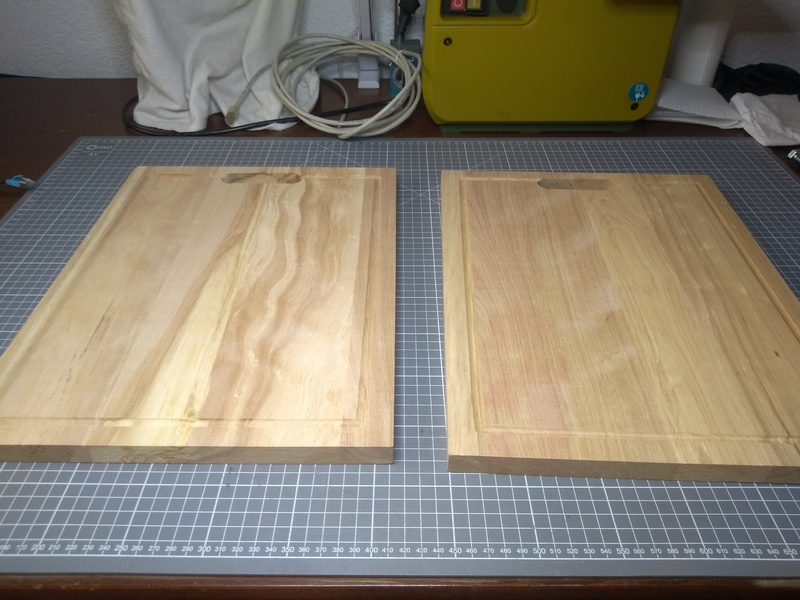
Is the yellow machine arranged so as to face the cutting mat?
yes

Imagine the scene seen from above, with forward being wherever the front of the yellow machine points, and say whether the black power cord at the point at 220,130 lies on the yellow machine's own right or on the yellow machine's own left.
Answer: on the yellow machine's own right

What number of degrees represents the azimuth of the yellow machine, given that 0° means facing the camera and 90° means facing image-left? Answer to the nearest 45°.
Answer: approximately 0°

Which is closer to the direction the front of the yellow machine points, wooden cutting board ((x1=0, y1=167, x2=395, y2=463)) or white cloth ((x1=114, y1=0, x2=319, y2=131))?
the wooden cutting board
